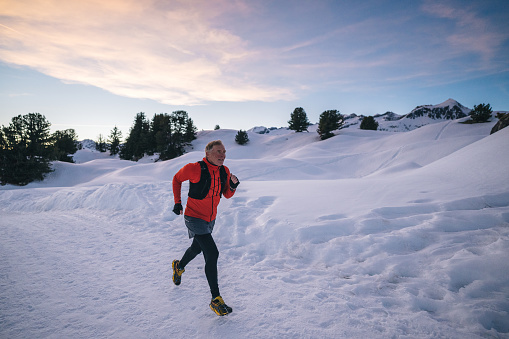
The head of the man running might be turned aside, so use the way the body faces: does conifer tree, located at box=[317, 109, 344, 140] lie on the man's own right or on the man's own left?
on the man's own left

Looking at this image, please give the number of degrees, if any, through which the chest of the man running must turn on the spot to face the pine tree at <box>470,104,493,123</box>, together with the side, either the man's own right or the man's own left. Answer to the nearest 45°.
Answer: approximately 90° to the man's own left

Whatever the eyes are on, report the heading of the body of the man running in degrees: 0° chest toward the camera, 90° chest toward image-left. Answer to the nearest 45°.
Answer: approximately 315°
